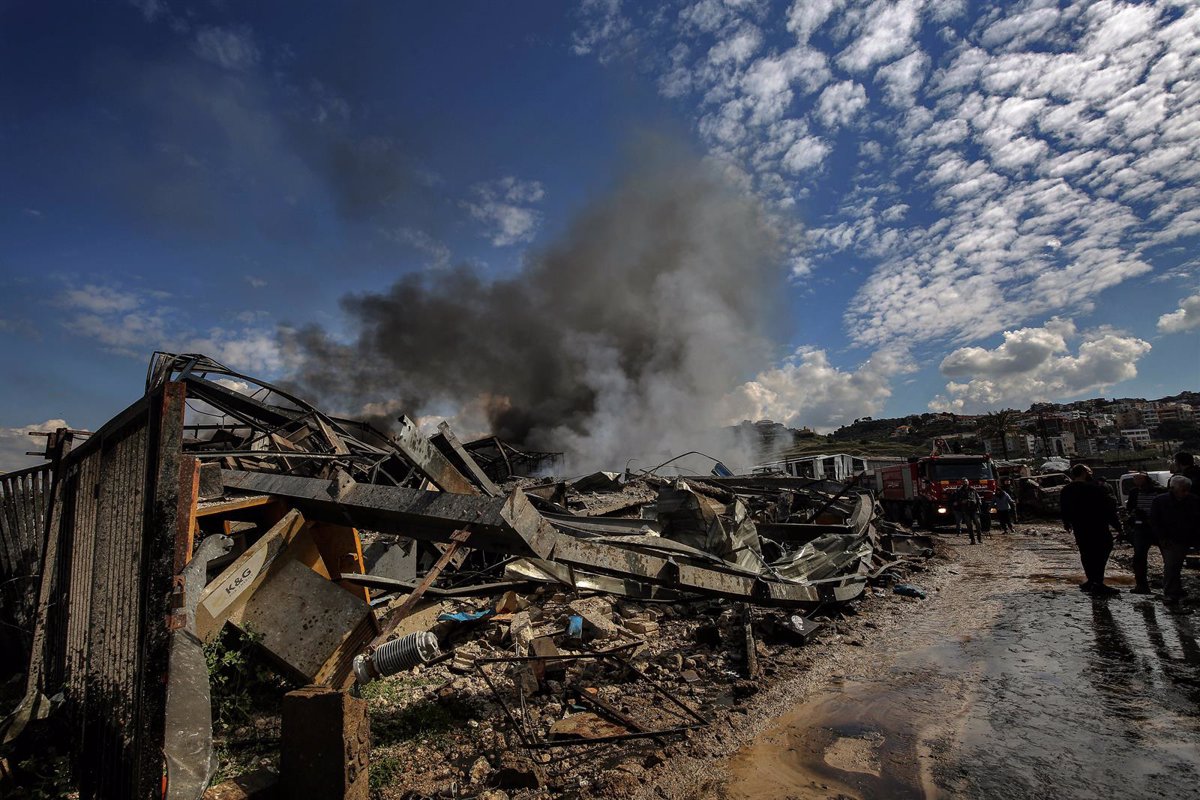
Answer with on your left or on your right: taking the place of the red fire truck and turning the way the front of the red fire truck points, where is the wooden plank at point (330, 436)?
on your right

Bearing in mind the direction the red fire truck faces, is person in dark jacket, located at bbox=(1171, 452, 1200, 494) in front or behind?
in front

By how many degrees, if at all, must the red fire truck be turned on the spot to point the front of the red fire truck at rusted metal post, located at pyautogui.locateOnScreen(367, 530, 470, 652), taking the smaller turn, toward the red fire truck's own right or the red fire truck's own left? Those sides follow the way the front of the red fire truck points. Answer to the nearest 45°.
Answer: approximately 45° to the red fire truck's own right

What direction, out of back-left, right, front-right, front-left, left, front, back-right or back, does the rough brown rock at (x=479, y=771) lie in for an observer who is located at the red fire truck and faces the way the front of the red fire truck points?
front-right

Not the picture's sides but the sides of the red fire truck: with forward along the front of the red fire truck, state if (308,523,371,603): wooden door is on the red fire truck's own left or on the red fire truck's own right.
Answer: on the red fire truck's own right

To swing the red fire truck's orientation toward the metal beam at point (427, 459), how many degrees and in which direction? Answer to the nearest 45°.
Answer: approximately 45° to its right

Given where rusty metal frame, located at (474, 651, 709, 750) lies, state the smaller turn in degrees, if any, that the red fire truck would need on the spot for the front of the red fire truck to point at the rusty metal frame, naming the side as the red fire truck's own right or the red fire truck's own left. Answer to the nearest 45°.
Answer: approximately 45° to the red fire truck's own right

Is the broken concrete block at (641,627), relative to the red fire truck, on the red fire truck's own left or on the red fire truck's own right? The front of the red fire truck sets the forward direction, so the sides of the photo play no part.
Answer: on the red fire truck's own right

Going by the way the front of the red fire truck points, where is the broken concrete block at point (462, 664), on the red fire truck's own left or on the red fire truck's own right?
on the red fire truck's own right

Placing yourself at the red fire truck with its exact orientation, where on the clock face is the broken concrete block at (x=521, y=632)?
The broken concrete block is roughly at 2 o'clock from the red fire truck.

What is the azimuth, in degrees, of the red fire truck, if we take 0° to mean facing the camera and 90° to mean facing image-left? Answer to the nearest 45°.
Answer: approximately 315°

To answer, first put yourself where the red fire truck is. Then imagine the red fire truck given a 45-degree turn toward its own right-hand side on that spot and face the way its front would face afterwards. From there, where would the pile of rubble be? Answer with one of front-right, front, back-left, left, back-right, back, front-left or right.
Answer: front

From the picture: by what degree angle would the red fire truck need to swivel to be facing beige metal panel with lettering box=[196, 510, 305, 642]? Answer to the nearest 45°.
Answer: approximately 45° to its right

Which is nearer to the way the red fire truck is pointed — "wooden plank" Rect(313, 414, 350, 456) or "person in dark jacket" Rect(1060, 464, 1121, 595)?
the person in dark jacket
